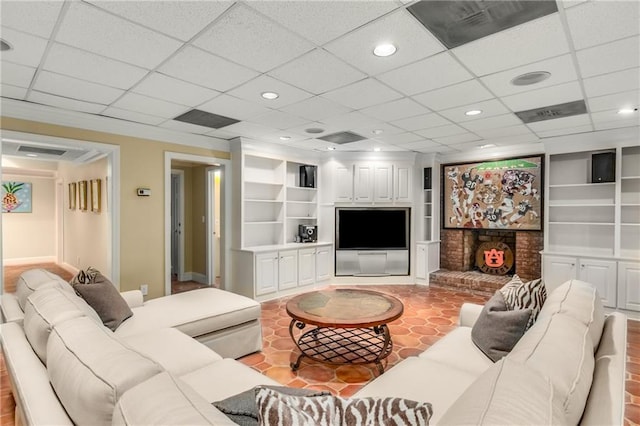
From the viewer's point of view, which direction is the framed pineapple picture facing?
toward the camera

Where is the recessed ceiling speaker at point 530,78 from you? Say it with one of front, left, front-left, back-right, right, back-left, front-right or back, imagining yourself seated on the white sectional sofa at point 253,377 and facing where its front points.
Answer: front-right

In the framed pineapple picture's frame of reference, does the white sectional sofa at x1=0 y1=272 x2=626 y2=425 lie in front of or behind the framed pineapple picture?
in front

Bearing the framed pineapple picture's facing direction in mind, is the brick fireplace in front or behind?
in front

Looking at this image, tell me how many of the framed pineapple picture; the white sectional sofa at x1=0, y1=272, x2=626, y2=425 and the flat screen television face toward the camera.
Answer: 2

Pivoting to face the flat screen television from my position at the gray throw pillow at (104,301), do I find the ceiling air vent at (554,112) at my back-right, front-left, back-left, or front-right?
front-right

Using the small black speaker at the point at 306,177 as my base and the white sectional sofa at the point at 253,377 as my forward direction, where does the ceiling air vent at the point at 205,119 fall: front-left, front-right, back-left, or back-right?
front-right

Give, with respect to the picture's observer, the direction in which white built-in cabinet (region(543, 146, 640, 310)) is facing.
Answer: facing the viewer and to the left of the viewer

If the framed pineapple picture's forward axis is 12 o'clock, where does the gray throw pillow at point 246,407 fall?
The gray throw pillow is roughly at 12 o'clock from the framed pineapple picture.

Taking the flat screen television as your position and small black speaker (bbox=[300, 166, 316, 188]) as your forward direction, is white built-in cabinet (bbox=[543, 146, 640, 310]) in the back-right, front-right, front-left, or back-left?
back-left

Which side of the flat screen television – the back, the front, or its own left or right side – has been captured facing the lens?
front

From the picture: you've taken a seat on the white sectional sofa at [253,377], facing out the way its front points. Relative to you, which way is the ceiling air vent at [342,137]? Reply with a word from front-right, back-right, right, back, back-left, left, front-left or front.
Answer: front

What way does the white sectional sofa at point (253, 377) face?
away from the camera

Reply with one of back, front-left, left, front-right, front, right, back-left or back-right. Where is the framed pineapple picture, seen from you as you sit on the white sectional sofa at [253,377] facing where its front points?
front-left

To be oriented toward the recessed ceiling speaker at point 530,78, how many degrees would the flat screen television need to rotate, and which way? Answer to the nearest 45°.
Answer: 0° — it already faces it

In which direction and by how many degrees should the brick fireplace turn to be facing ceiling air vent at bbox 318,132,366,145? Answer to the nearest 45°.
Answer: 0° — it already faces it
